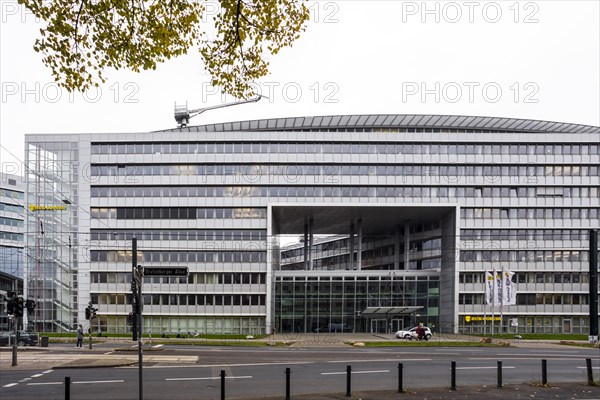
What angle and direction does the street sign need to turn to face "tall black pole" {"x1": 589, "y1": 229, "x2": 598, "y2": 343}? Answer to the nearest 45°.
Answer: approximately 135° to its left

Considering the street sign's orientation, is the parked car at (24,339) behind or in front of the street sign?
behind

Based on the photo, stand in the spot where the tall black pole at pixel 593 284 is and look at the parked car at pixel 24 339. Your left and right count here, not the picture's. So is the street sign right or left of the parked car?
left

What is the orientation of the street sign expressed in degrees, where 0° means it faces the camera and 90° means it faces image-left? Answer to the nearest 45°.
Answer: approximately 0°
